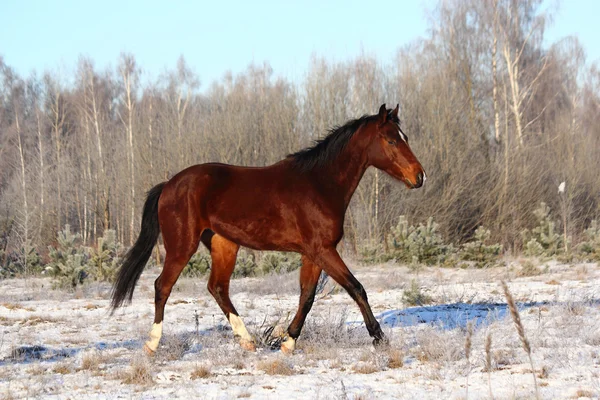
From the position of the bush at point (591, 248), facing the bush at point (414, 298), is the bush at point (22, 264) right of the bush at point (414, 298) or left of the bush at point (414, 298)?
right

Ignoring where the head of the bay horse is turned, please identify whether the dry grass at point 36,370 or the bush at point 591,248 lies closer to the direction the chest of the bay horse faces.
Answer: the bush

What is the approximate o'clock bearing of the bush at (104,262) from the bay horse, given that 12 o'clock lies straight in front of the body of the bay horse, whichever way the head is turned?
The bush is roughly at 8 o'clock from the bay horse.

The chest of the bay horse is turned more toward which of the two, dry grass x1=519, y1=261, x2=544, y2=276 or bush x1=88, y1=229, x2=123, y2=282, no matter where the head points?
the dry grass

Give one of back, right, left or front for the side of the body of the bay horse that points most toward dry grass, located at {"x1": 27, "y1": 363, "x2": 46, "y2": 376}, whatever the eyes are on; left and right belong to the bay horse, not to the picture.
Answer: back

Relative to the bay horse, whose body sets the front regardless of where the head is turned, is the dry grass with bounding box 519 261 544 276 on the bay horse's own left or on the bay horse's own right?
on the bay horse's own left

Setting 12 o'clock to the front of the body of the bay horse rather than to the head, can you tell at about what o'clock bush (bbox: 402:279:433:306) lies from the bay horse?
The bush is roughly at 10 o'clock from the bay horse.

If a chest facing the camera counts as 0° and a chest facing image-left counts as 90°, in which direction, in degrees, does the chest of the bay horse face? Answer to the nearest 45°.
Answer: approximately 270°

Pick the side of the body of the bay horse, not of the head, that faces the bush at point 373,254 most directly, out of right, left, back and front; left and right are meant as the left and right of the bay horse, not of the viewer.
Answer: left

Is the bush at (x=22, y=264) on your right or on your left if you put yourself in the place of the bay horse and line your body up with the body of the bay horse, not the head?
on your left

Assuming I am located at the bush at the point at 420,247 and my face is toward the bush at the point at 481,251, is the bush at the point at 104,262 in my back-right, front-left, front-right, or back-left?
back-right
